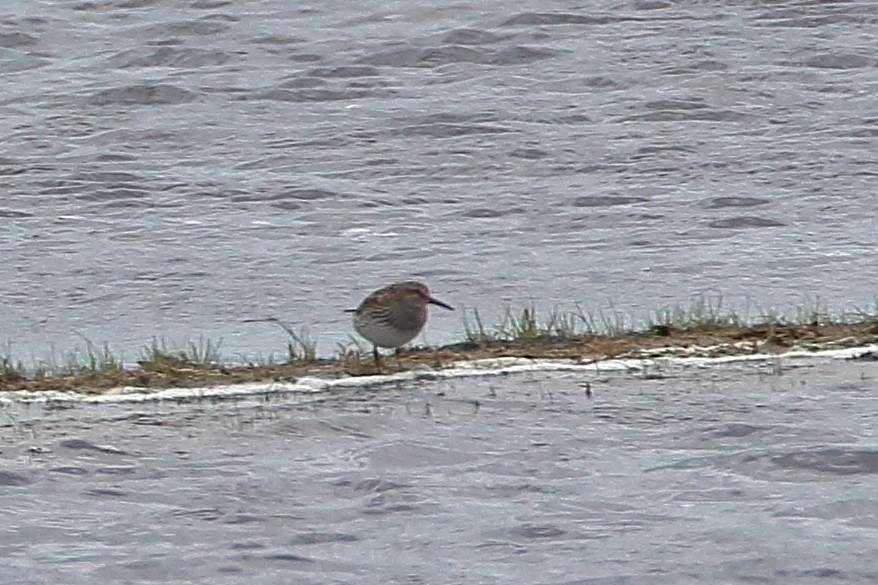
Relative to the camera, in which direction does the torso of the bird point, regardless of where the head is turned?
to the viewer's right
